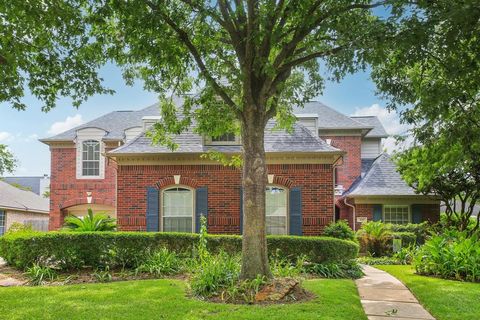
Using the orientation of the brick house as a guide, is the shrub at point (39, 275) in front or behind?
in front

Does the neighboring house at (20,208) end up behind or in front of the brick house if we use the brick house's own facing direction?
behind

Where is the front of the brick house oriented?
toward the camera

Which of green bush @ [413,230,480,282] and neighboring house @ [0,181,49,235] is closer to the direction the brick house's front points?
the green bush

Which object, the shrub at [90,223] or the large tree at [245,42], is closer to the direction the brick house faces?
the large tree

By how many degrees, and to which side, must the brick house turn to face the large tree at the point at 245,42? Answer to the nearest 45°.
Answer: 0° — it already faces it

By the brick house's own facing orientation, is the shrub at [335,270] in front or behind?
in front

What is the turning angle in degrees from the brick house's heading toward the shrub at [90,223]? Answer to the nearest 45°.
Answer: approximately 45° to its right

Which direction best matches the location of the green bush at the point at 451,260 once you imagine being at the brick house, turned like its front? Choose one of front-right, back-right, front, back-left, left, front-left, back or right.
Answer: front-left
